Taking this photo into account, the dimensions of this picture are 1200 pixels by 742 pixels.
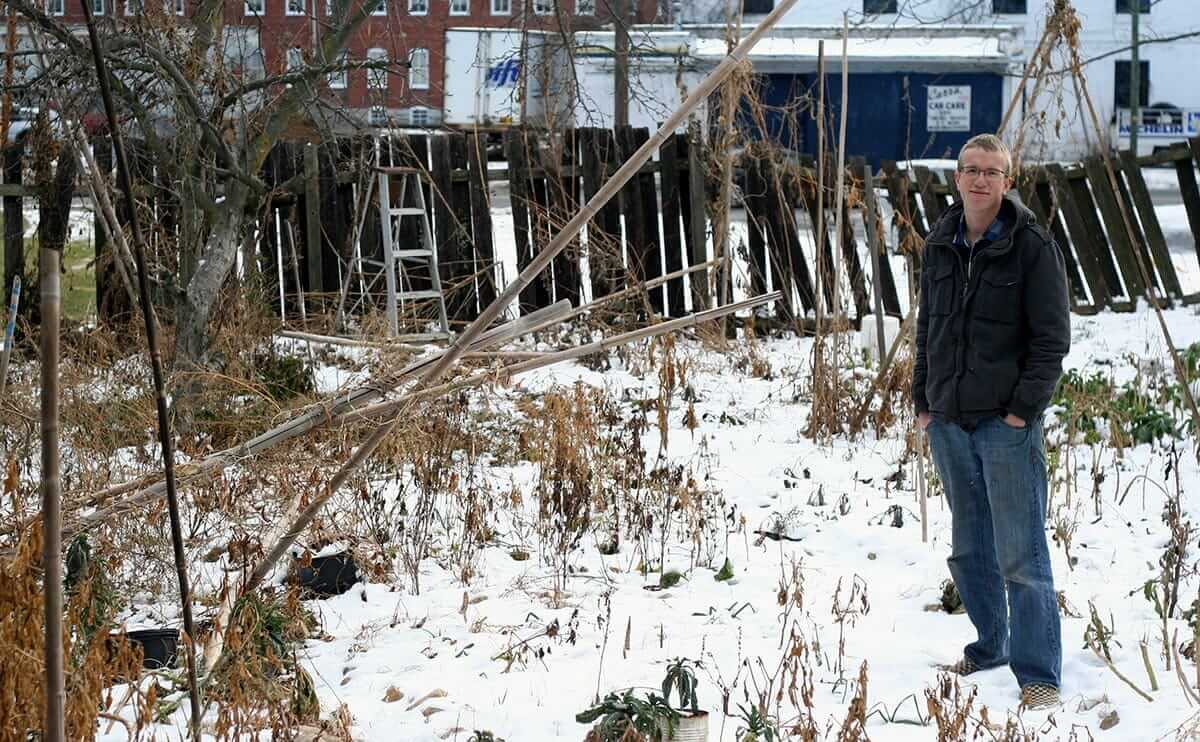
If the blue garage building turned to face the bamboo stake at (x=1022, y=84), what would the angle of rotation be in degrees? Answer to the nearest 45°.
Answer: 0° — it already faces it

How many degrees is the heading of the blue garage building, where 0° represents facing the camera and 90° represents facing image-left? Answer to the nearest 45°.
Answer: approximately 0°

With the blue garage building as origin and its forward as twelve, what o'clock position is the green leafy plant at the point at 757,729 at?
The green leafy plant is roughly at 12 o'clock from the blue garage building.

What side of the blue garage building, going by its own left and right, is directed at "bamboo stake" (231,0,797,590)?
front

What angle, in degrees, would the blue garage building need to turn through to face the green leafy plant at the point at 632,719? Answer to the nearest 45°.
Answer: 0° — it already faces it

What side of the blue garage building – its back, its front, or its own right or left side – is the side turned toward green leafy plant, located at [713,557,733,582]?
front

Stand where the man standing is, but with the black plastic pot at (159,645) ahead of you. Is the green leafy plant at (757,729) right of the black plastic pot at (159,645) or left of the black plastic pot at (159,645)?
left
